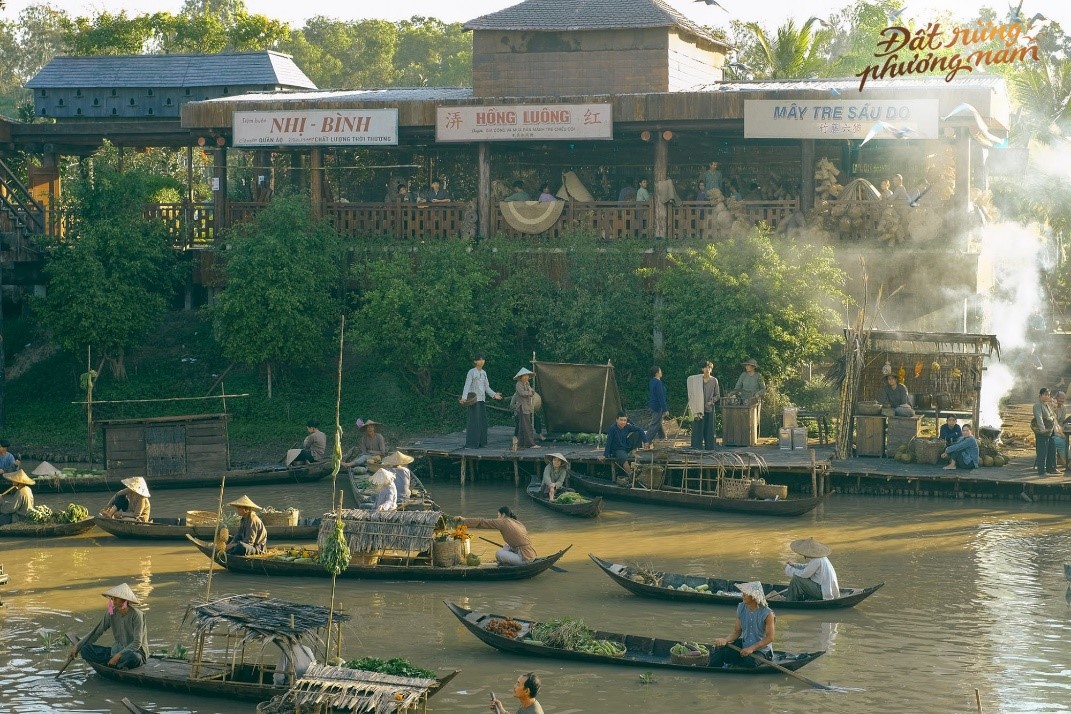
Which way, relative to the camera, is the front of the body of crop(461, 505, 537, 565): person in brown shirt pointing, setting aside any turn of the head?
to the viewer's left

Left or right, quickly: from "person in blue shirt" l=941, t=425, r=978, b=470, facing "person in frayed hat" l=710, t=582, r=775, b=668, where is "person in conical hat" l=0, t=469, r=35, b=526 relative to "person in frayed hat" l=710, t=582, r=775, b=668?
right

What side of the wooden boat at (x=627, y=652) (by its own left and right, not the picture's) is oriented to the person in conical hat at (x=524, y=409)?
right

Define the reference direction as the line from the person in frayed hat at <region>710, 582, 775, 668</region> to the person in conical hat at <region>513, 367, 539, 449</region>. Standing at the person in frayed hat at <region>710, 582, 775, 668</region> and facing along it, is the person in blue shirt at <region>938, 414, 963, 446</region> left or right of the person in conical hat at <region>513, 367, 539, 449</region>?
right

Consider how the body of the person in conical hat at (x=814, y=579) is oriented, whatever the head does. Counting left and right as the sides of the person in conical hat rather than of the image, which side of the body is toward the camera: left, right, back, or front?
left

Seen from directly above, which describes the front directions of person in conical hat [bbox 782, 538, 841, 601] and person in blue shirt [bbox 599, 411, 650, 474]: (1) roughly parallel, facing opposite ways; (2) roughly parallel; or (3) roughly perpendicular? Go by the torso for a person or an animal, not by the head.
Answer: roughly perpendicular

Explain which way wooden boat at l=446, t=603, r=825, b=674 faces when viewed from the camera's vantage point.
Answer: facing to the left of the viewer

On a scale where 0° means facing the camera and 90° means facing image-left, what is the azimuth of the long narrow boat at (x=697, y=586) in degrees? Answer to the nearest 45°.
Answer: approximately 90°

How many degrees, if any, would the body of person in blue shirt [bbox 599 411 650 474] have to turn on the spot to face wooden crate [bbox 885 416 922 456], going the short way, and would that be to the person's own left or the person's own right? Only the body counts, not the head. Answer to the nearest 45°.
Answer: approximately 90° to the person's own left

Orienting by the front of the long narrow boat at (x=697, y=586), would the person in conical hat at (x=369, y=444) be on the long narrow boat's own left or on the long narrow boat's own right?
on the long narrow boat's own right
